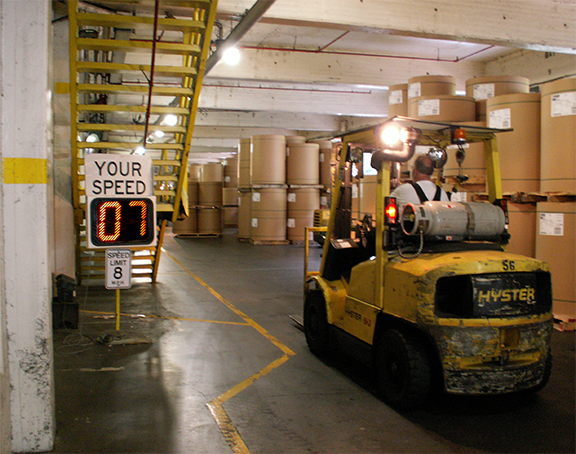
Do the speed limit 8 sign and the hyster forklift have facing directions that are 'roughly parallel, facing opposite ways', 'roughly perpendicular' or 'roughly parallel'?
roughly parallel, facing opposite ways

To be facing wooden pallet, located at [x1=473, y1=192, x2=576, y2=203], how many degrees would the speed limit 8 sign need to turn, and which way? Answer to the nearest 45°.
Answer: approximately 90° to its left

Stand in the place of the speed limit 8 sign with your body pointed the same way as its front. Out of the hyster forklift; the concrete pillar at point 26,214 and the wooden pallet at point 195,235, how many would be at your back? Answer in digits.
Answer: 1

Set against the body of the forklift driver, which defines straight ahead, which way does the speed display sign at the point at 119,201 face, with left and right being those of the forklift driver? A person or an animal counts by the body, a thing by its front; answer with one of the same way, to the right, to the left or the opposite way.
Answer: the opposite way

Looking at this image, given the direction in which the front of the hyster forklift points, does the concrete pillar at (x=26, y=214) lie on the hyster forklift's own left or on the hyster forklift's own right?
on the hyster forklift's own left

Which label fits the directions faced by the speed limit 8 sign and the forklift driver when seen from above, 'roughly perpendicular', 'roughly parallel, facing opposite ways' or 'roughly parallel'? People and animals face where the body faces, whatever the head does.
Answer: roughly parallel, facing opposite ways

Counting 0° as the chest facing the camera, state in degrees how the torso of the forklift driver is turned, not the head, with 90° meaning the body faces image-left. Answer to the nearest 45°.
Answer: approximately 135°

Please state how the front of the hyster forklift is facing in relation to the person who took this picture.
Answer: facing away from the viewer and to the left of the viewer

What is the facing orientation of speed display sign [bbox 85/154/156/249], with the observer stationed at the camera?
facing the viewer

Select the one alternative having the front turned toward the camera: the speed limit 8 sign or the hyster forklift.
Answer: the speed limit 8 sign

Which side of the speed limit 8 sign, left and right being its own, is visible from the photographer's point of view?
front

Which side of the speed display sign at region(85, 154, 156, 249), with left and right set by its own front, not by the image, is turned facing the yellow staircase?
back

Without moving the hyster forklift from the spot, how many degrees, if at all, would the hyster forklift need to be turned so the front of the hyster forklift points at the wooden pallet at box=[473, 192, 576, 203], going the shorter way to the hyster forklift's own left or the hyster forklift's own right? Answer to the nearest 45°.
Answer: approximately 45° to the hyster forklift's own right
